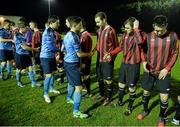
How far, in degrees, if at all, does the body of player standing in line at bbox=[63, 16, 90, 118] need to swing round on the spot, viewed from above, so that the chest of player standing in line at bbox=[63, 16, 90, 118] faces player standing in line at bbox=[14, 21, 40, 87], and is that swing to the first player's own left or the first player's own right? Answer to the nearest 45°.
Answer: approximately 135° to the first player's own left

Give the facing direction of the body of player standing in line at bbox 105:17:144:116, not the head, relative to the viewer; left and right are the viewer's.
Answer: facing the viewer and to the left of the viewer

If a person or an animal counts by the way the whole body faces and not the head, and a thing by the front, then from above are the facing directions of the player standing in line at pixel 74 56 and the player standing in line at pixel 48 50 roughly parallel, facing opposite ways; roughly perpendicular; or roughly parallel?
roughly parallel

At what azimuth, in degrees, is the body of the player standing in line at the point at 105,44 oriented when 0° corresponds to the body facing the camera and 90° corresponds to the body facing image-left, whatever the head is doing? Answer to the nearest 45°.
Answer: approximately 45°

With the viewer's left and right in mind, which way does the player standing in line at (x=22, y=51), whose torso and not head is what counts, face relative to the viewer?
facing to the right of the viewer

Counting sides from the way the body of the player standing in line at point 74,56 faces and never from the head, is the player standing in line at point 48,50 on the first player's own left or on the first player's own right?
on the first player's own left

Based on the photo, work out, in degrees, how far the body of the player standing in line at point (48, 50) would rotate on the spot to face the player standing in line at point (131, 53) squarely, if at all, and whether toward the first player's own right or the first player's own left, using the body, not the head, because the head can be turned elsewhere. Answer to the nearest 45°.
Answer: approximately 45° to the first player's own right

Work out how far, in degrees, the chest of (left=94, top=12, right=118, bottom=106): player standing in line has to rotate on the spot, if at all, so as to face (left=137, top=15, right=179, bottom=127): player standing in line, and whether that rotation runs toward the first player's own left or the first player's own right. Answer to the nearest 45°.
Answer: approximately 90° to the first player's own left

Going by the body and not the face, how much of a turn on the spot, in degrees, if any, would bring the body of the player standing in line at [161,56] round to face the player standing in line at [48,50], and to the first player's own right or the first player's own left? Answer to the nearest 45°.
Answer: approximately 90° to the first player's own right

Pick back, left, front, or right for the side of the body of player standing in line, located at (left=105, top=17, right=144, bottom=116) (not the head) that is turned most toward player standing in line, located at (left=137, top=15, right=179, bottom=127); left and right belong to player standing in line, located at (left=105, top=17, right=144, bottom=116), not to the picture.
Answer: left

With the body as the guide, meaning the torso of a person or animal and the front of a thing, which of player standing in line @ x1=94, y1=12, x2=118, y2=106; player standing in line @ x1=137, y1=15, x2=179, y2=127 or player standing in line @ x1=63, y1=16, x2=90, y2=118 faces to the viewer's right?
player standing in line @ x1=63, y1=16, x2=90, y2=118

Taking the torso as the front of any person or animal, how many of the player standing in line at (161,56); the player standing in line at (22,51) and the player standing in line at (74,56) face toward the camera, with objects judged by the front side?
1

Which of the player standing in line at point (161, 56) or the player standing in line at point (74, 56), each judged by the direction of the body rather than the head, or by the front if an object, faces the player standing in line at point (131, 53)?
the player standing in line at point (74, 56)
